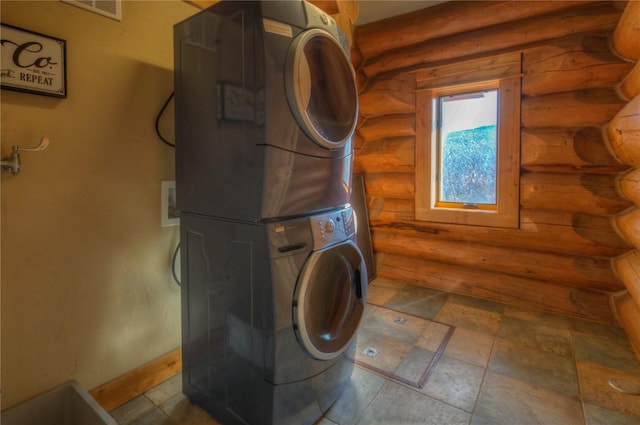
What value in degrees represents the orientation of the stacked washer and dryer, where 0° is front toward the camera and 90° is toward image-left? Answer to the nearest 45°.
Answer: approximately 315°

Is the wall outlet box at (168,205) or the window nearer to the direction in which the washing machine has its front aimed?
the window

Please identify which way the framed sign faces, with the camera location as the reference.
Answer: facing the viewer and to the right of the viewer

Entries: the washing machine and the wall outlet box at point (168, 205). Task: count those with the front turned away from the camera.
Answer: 0

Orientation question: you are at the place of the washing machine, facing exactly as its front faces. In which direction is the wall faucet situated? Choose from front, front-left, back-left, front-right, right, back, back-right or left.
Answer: back-right

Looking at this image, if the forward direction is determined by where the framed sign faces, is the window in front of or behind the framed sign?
in front

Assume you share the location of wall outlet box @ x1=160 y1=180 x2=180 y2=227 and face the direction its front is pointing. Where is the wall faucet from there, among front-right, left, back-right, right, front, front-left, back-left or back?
right

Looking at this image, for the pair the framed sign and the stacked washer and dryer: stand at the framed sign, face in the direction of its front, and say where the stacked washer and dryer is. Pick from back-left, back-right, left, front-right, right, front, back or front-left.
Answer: front

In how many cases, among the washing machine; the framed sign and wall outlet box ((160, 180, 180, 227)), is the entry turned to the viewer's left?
0

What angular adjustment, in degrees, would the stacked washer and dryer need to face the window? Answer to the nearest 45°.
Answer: approximately 90° to its left

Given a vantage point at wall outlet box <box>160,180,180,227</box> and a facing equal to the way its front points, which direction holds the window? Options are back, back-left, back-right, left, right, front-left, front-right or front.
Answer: front-left
